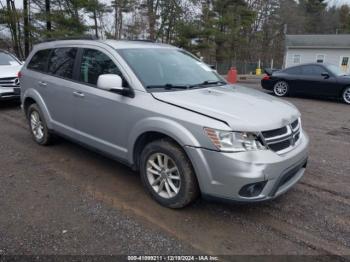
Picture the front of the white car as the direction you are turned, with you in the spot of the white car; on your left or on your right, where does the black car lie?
on your left

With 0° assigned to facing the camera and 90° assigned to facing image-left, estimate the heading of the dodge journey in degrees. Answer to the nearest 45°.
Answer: approximately 315°

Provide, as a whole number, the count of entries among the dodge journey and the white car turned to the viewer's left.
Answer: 0

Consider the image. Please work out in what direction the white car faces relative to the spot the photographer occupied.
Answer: facing the viewer

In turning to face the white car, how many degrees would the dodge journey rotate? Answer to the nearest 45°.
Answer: approximately 180°

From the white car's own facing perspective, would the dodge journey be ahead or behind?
ahead

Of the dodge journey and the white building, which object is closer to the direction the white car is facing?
the dodge journey

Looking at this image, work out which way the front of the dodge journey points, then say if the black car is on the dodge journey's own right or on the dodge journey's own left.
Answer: on the dodge journey's own left

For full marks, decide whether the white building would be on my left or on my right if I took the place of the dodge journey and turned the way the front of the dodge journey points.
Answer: on my left
